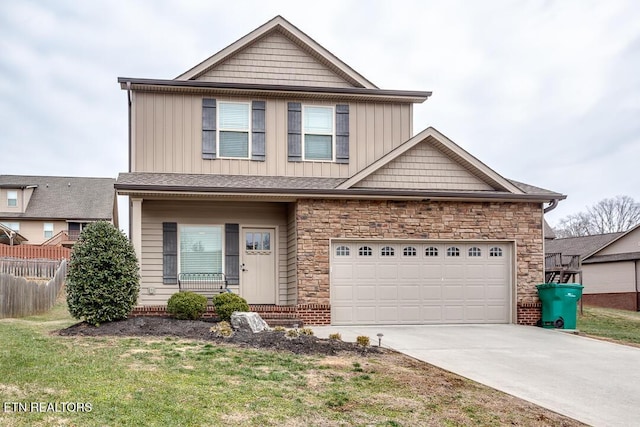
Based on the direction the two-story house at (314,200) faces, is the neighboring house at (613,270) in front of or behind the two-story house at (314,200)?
behind

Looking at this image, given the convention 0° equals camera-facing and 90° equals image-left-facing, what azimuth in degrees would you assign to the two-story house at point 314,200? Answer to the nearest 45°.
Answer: approximately 0°

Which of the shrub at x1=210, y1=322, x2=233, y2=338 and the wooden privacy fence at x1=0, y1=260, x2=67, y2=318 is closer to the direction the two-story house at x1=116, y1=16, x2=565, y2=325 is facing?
the shrub

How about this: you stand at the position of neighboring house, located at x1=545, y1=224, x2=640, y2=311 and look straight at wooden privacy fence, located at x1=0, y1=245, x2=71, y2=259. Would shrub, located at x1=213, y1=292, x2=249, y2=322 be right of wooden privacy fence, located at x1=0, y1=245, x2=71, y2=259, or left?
left

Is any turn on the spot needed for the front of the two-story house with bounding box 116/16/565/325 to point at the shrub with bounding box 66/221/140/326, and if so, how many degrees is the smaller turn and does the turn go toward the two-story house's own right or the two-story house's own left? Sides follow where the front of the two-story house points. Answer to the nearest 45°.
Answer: approximately 45° to the two-story house's own right

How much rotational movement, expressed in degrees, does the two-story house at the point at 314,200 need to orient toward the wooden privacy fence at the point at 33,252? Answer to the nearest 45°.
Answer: approximately 135° to its right

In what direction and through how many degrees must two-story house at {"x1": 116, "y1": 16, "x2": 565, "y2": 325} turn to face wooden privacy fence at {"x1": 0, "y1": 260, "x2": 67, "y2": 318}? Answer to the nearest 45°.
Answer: approximately 90° to its right

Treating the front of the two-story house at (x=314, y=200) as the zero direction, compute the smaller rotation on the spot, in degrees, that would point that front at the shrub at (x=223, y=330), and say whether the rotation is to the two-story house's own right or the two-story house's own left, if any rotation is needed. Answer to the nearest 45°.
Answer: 0° — it already faces it

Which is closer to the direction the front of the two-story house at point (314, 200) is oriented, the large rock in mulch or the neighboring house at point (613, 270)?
the large rock in mulch
